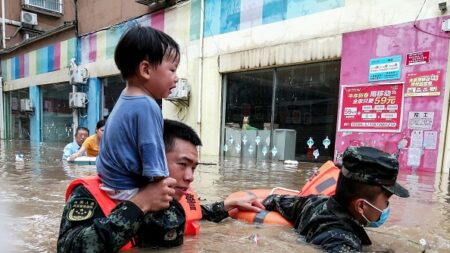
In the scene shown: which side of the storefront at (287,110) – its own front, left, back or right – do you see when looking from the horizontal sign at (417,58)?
left

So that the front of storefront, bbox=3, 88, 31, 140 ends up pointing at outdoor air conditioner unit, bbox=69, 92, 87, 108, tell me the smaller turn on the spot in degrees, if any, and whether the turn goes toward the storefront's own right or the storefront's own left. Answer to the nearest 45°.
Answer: approximately 45° to the storefront's own left

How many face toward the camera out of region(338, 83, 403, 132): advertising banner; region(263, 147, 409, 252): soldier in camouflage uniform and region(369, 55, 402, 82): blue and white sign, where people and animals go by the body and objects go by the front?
2

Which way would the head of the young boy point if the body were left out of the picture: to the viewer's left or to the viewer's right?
to the viewer's right

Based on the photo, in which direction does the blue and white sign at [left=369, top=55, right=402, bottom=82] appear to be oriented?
toward the camera

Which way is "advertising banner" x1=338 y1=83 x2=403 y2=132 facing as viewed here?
toward the camera

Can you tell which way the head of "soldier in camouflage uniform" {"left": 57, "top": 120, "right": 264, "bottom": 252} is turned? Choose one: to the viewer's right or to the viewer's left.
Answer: to the viewer's right

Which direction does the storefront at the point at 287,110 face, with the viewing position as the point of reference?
facing the viewer and to the left of the viewer
